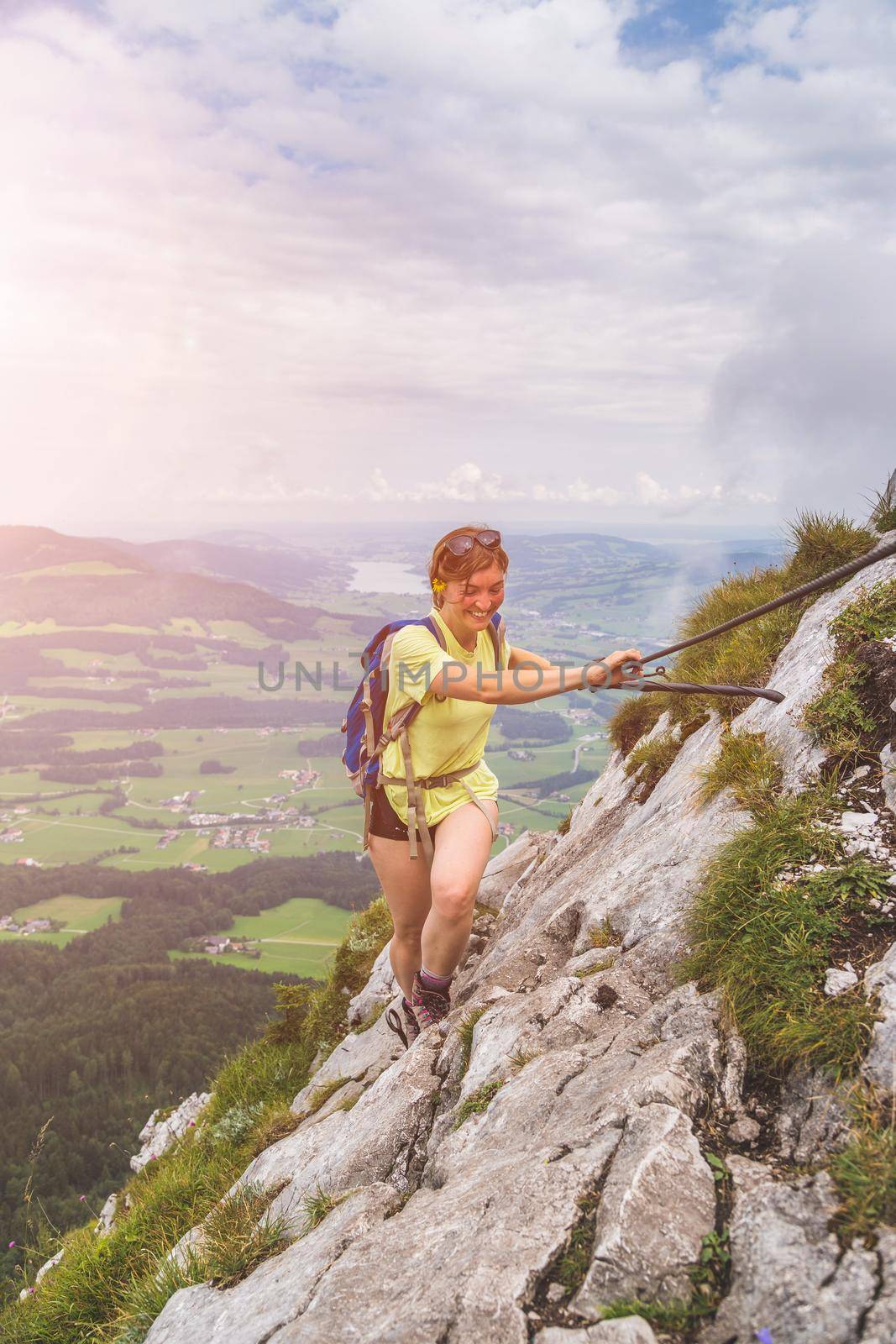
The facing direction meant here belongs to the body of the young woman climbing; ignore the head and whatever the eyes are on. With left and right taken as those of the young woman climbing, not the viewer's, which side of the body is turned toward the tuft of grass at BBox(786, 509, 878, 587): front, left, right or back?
left

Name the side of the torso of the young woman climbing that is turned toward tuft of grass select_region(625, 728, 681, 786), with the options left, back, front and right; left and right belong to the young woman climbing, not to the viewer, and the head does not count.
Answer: left

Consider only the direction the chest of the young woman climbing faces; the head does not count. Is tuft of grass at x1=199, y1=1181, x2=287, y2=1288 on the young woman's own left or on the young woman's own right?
on the young woman's own right

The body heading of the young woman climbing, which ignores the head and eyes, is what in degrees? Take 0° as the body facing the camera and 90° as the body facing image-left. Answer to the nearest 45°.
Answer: approximately 315°
